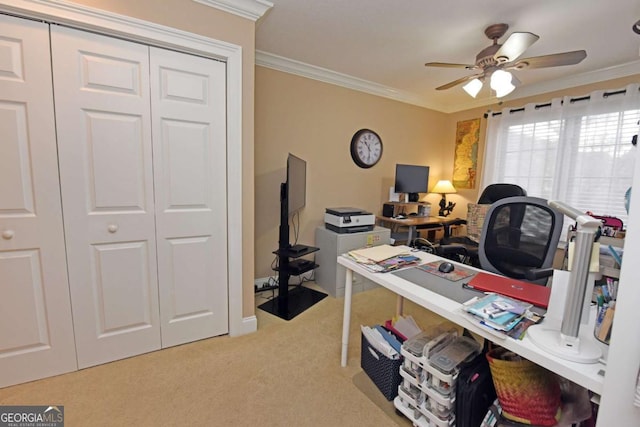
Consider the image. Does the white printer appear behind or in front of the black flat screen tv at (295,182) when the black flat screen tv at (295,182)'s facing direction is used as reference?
in front

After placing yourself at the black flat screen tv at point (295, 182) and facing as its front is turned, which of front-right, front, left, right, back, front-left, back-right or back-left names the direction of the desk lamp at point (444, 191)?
front-left

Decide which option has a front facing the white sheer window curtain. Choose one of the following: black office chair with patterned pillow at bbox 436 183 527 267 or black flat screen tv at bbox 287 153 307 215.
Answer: the black flat screen tv

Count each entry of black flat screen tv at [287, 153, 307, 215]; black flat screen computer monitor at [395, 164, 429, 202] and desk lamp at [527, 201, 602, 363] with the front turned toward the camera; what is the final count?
1

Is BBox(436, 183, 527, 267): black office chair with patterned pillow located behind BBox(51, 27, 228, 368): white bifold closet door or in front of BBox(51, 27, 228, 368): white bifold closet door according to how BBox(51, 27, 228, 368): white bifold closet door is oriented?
in front

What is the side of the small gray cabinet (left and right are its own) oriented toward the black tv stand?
right

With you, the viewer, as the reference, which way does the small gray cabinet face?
facing the viewer and to the right of the viewer

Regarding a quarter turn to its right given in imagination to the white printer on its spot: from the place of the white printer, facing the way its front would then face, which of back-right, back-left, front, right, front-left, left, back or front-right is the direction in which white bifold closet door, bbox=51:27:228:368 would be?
front

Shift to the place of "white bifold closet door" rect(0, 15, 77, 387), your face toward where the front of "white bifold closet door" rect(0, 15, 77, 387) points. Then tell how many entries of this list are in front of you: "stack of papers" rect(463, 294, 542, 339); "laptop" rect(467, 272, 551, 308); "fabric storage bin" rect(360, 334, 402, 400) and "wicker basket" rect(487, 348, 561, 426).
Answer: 4

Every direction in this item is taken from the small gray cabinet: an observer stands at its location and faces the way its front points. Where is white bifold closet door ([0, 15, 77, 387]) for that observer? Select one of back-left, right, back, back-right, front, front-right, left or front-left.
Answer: right

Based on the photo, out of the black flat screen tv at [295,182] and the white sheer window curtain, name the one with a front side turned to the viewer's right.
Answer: the black flat screen tv

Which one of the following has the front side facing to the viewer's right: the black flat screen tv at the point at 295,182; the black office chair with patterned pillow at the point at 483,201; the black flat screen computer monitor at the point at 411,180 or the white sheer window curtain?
the black flat screen tv at the point at 295,182

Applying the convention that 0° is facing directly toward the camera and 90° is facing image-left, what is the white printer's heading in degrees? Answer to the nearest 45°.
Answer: approximately 315°

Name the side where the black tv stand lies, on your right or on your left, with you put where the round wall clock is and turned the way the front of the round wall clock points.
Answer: on your right
